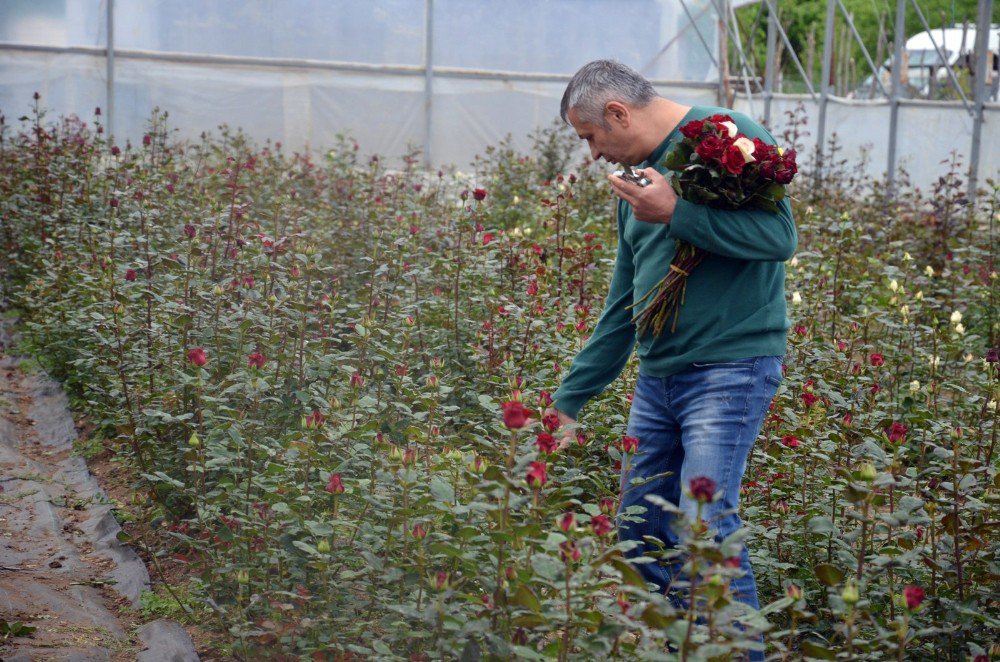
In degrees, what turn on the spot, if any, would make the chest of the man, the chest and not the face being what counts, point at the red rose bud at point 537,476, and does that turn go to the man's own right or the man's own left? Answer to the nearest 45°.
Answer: approximately 45° to the man's own left

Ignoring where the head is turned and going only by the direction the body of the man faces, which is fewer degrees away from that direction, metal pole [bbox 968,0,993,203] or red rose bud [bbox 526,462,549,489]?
the red rose bud

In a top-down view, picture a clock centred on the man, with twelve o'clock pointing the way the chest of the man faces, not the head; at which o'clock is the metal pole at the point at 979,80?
The metal pole is roughly at 5 o'clock from the man.

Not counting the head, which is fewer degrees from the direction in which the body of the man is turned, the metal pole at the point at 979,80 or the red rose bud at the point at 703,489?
the red rose bud

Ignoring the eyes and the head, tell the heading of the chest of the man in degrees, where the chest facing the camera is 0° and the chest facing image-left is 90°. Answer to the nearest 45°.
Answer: approximately 45°
